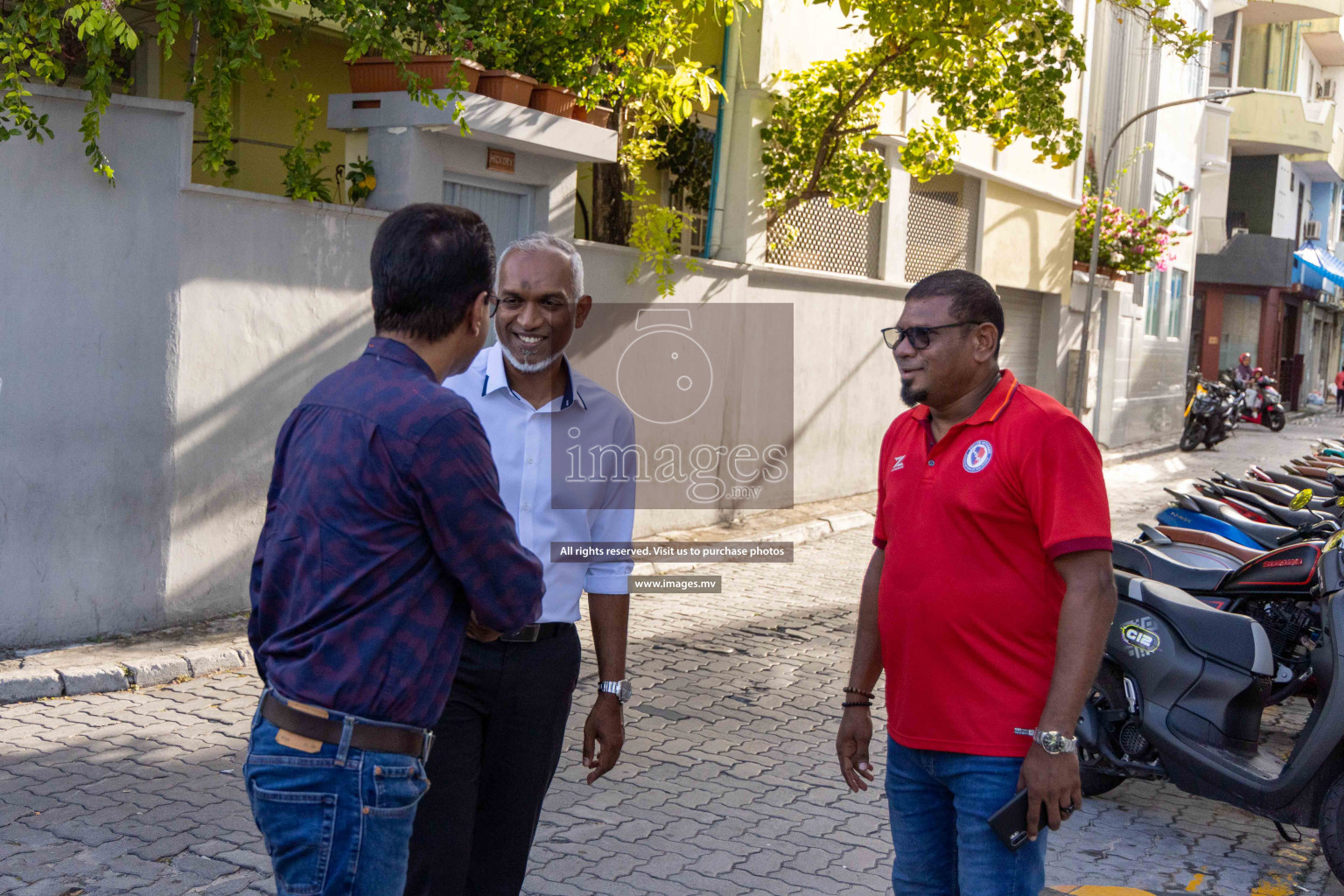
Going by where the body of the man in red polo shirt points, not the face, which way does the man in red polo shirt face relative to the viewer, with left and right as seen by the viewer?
facing the viewer and to the left of the viewer

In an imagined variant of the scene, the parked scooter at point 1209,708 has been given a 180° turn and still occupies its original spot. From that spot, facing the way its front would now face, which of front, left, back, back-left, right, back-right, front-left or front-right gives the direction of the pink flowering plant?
front-right

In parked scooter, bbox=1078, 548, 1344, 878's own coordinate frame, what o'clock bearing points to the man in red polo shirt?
The man in red polo shirt is roughly at 2 o'clock from the parked scooter.

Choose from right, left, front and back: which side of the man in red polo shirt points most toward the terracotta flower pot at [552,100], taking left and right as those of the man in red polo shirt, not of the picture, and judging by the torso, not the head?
right

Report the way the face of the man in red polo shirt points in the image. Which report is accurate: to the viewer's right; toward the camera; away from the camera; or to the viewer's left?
to the viewer's left

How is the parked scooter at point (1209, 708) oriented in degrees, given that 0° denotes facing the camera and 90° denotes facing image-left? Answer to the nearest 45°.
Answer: approximately 315°

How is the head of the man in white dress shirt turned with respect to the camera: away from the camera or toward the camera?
toward the camera
